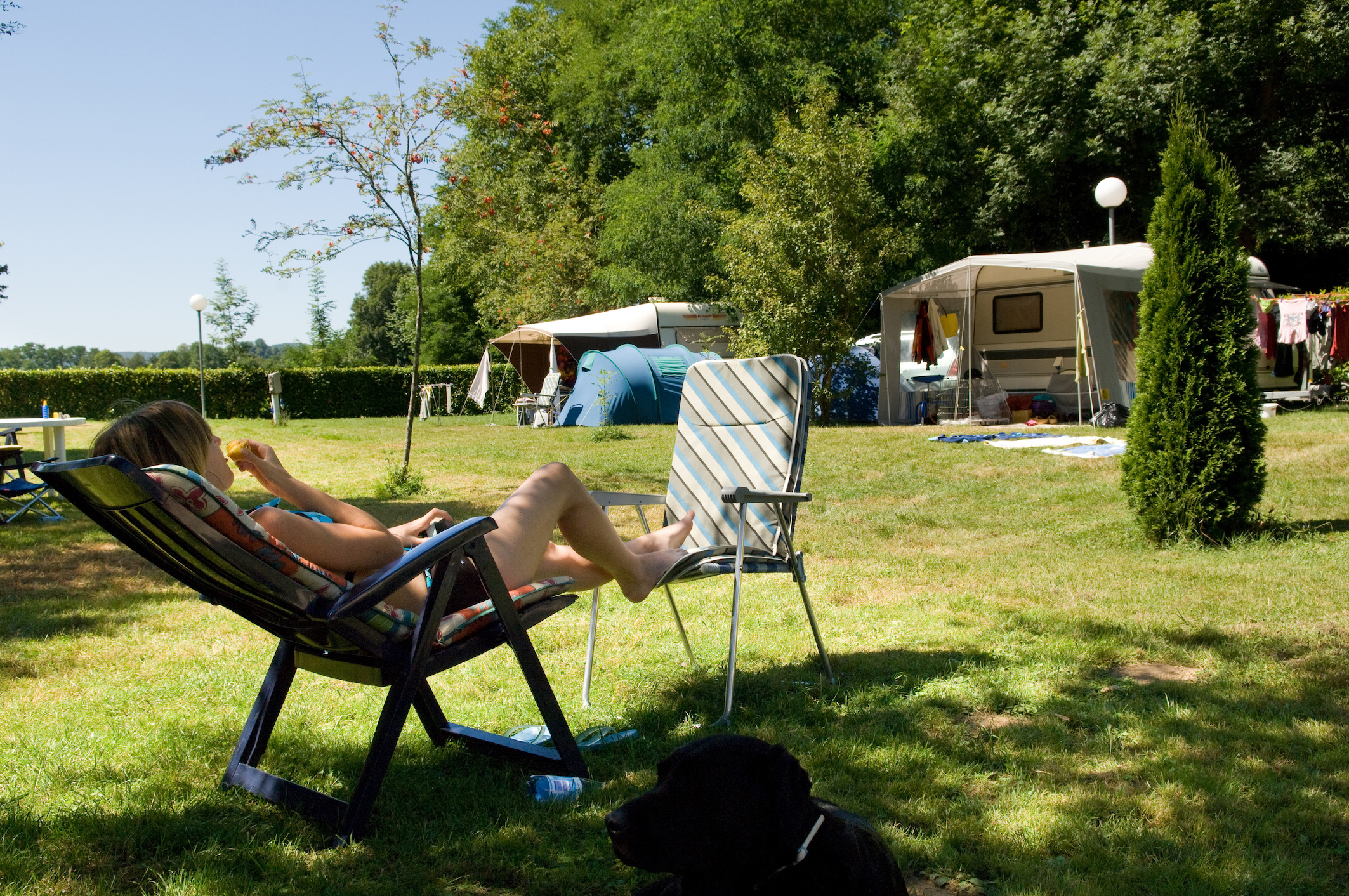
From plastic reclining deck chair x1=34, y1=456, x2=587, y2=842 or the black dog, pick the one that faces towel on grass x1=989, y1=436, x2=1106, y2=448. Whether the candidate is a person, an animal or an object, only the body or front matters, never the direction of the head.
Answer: the plastic reclining deck chair

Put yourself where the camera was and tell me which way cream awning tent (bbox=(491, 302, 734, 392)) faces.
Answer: facing the viewer and to the left of the viewer

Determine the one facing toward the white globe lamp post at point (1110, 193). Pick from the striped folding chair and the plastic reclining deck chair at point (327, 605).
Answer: the plastic reclining deck chair

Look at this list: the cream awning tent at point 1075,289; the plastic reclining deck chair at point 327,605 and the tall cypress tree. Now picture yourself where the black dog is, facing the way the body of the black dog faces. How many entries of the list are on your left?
0

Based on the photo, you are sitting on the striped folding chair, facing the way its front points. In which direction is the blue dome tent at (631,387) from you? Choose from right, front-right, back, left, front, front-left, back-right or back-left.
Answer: back-right

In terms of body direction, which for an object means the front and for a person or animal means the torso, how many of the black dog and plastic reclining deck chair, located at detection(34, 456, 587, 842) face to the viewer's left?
1

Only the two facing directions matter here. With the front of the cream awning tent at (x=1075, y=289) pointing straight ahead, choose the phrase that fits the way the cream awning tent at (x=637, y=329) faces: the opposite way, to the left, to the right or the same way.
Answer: the same way

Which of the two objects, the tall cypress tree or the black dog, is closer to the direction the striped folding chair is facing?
the black dog

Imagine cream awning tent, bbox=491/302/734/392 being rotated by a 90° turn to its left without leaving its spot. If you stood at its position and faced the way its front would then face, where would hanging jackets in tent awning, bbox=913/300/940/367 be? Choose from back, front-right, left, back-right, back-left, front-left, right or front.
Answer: front

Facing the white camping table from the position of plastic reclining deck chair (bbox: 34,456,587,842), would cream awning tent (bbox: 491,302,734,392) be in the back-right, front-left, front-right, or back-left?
front-right

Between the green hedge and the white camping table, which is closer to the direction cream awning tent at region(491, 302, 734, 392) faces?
the white camping table

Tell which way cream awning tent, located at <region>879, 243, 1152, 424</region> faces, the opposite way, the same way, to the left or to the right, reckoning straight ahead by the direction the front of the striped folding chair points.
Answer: the same way

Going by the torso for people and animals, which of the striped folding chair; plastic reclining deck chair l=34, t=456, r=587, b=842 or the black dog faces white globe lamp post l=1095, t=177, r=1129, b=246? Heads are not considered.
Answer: the plastic reclining deck chair

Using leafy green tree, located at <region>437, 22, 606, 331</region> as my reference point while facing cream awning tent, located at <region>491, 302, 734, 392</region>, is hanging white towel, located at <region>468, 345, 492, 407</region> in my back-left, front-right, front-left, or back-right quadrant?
front-right

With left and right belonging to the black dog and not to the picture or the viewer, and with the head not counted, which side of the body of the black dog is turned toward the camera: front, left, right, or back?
left

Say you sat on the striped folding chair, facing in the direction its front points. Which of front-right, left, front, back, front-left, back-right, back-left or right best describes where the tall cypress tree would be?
back

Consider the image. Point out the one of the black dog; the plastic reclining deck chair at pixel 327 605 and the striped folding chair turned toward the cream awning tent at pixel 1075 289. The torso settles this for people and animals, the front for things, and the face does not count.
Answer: the plastic reclining deck chair
